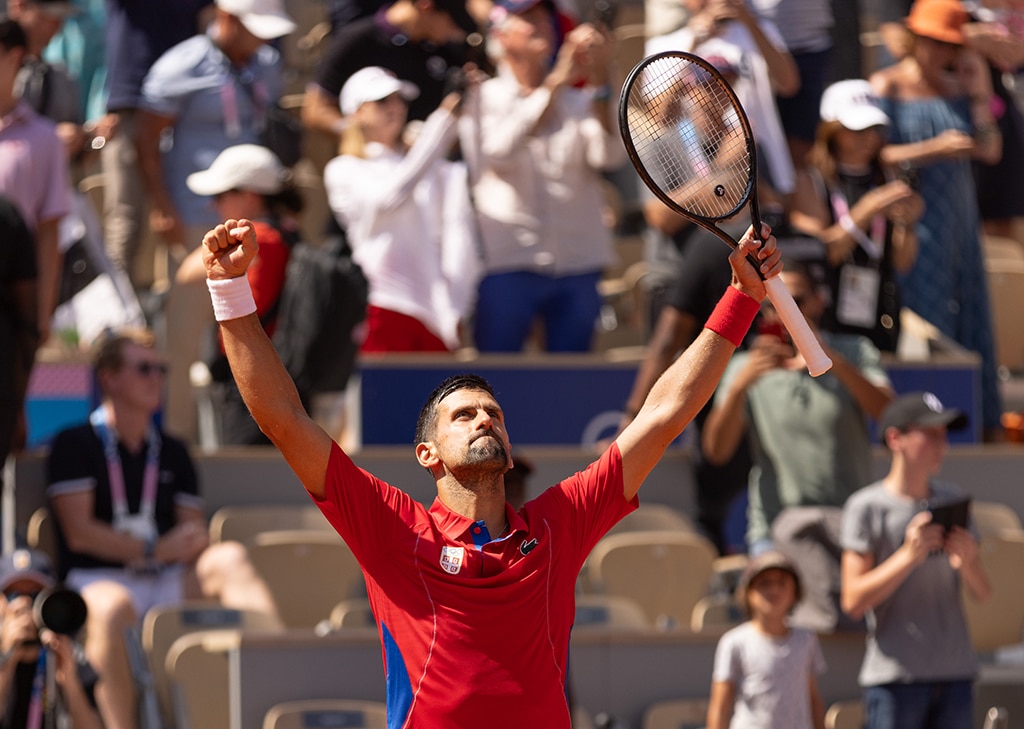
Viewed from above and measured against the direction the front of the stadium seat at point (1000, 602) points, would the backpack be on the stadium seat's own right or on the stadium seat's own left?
on the stadium seat's own right

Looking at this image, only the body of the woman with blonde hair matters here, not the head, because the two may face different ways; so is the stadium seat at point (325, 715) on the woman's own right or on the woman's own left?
on the woman's own right

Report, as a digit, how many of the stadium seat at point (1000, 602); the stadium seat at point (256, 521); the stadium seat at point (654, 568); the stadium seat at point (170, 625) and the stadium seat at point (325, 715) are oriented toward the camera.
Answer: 5

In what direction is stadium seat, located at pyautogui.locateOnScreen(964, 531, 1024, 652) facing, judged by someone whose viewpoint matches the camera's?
facing the viewer

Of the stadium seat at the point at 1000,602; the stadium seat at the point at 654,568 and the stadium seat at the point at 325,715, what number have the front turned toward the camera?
3

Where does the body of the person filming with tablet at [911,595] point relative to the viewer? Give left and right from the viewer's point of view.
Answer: facing the viewer and to the right of the viewer

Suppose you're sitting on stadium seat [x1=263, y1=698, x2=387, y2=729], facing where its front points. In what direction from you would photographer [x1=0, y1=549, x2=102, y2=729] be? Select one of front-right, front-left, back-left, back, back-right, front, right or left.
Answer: right

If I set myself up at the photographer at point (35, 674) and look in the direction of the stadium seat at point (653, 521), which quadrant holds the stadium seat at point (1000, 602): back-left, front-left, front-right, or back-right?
front-right

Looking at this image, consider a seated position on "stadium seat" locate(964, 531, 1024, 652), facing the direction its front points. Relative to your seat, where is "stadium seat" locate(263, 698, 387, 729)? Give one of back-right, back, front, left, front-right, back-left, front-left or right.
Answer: front-right

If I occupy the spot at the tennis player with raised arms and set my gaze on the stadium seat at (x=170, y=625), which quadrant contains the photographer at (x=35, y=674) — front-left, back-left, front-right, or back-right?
front-left

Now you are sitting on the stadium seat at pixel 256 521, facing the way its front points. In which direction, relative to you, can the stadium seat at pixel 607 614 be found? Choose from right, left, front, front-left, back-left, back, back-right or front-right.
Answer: front-left

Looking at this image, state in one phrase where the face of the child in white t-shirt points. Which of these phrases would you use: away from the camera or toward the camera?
toward the camera

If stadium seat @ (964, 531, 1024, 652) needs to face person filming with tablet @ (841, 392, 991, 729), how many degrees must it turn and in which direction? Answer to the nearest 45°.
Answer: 0° — it already faces them

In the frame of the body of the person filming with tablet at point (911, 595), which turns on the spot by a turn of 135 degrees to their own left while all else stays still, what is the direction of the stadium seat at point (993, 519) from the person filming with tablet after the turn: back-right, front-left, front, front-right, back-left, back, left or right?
front

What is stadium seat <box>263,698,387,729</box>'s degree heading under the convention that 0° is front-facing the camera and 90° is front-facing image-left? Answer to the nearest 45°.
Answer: approximately 0°

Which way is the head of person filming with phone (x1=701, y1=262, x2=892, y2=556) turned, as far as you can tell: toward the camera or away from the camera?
toward the camera

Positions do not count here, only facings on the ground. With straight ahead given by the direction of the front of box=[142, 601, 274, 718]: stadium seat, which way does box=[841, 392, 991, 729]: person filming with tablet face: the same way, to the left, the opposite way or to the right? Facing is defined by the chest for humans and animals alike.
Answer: the same way

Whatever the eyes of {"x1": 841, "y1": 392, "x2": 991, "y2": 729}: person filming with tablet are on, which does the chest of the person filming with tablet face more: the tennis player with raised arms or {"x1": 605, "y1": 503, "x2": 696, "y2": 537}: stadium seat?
the tennis player with raised arms
